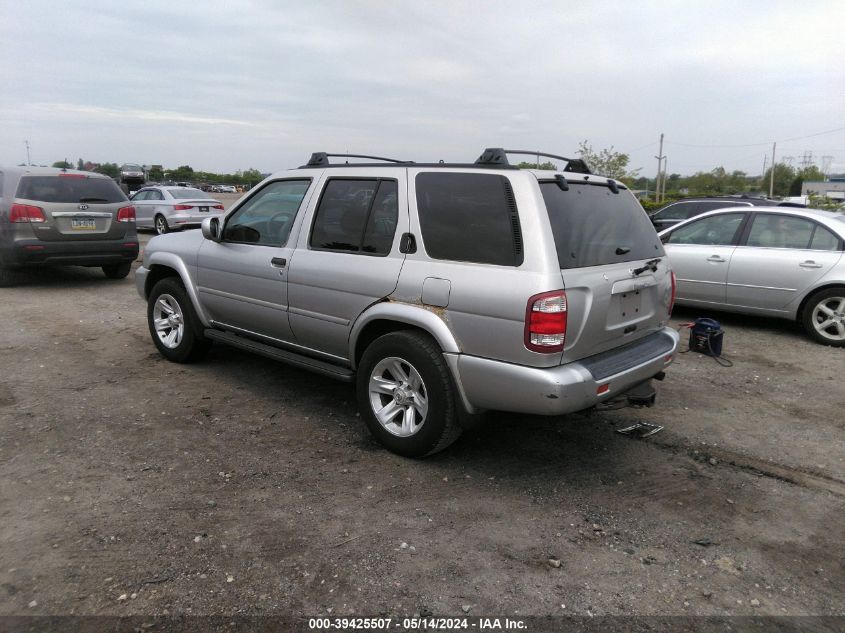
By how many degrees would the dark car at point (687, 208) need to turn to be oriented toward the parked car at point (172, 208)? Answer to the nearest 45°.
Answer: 0° — it already faces it

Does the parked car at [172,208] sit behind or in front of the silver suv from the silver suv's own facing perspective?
in front

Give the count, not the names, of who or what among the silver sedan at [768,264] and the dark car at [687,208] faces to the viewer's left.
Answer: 2

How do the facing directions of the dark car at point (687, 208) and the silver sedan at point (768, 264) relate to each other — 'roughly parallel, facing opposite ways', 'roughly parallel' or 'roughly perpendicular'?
roughly parallel

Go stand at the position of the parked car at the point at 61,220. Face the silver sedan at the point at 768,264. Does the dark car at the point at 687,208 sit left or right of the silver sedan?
left

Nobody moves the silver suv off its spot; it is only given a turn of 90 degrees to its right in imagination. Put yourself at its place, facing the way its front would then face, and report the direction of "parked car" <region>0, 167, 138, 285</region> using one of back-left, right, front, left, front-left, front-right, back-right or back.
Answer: left

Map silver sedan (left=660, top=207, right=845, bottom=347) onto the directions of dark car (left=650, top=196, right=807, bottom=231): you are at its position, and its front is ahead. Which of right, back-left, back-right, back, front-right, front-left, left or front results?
left

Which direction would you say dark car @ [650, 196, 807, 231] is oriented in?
to the viewer's left

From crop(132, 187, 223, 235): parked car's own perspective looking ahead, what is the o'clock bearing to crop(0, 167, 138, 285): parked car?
crop(0, 167, 138, 285): parked car is roughly at 8 o'clock from crop(132, 187, 223, 235): parked car.

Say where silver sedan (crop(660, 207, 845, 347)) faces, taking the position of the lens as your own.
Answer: facing to the left of the viewer
